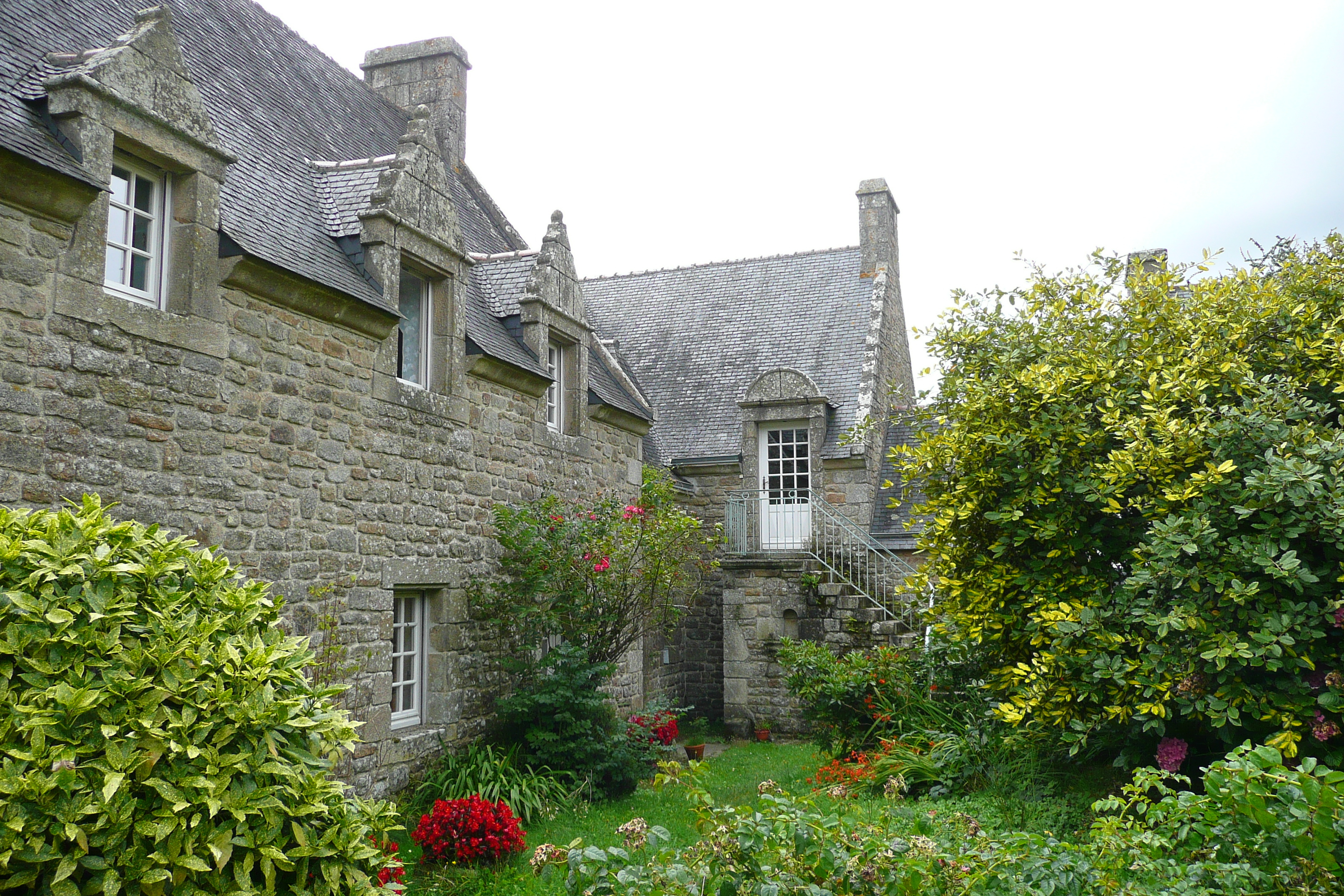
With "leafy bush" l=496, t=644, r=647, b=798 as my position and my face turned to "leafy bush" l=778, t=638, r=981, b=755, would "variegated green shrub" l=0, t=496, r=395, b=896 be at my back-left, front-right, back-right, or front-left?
back-right

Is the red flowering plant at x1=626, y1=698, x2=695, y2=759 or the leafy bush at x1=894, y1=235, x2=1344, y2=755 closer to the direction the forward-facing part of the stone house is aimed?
the leafy bush

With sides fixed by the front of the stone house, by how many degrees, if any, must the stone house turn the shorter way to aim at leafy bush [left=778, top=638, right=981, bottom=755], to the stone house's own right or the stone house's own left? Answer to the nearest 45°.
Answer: approximately 45° to the stone house's own left

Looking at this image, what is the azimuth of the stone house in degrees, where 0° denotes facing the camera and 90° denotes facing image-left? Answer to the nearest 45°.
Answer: approximately 315°
